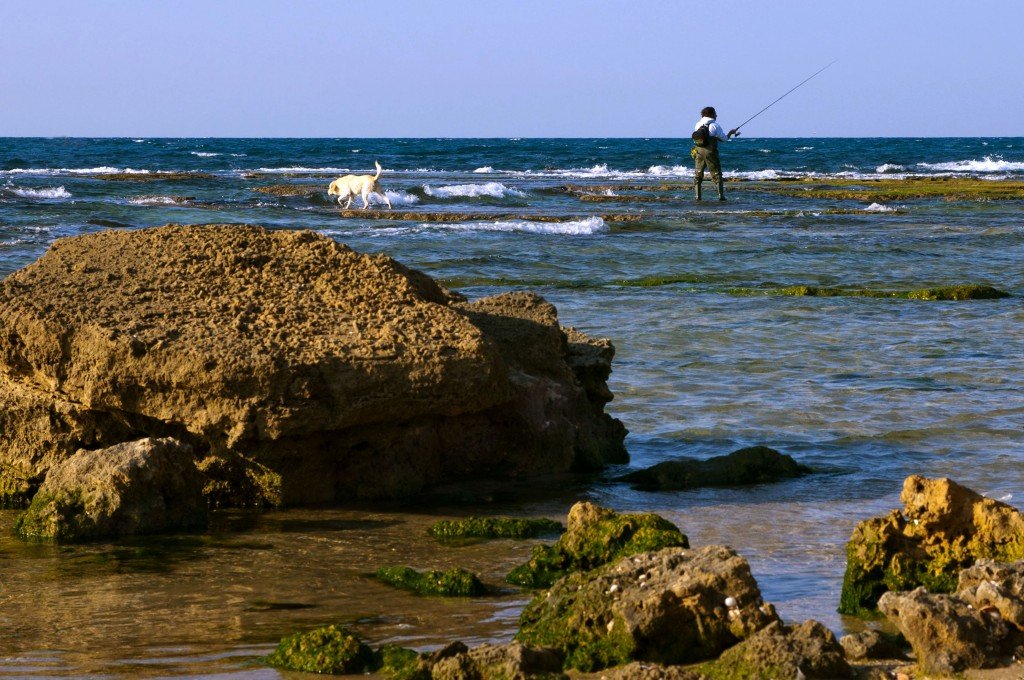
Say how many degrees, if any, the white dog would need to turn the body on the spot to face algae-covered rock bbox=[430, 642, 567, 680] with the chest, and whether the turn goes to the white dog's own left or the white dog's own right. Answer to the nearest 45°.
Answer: approximately 90° to the white dog's own left

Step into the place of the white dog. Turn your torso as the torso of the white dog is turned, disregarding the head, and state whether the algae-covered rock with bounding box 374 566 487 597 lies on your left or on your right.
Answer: on your left

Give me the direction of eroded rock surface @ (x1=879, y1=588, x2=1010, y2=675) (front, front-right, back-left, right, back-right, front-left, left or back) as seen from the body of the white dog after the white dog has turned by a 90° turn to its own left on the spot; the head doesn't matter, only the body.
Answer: front

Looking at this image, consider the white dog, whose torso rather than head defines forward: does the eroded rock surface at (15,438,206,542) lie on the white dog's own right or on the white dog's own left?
on the white dog's own left

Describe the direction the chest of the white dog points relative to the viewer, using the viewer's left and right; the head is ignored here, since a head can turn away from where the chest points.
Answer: facing to the left of the viewer

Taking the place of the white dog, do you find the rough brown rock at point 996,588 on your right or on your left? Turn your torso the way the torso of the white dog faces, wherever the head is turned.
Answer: on your left

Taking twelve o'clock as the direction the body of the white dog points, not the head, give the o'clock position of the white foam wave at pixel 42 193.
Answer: The white foam wave is roughly at 1 o'clock from the white dog.

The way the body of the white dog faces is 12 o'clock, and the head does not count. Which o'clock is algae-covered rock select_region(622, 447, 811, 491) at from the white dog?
The algae-covered rock is roughly at 9 o'clock from the white dog.

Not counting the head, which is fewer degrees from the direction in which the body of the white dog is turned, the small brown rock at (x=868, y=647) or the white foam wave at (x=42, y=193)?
the white foam wave

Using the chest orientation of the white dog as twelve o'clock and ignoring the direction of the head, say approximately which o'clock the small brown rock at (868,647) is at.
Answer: The small brown rock is roughly at 9 o'clock from the white dog.

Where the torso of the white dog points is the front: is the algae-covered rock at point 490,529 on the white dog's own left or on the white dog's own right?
on the white dog's own left

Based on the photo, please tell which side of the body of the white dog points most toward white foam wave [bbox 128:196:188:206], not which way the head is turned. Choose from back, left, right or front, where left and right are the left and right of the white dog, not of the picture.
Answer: front

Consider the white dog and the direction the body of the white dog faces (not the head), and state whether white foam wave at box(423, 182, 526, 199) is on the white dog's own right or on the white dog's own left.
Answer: on the white dog's own right

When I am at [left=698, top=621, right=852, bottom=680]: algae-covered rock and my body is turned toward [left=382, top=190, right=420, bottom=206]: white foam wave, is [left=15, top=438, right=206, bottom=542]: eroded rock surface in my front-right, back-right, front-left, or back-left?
front-left

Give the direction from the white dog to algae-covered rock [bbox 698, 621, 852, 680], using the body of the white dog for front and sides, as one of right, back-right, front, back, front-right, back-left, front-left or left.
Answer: left

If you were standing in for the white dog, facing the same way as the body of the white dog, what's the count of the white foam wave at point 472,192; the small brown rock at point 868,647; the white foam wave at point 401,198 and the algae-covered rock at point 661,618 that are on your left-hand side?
2
